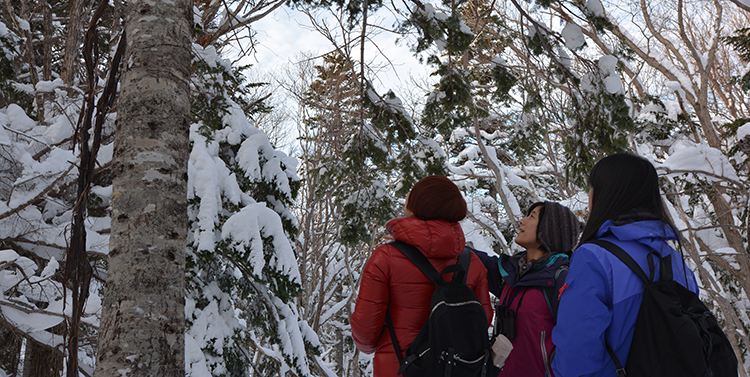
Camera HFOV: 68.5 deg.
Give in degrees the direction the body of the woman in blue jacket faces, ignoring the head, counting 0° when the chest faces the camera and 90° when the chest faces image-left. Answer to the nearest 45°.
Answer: approximately 135°

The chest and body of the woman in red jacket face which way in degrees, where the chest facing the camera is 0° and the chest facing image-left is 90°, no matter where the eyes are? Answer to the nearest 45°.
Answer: approximately 135°

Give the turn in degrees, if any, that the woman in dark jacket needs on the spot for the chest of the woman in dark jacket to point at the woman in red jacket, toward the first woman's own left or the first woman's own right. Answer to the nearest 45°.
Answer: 0° — they already face them

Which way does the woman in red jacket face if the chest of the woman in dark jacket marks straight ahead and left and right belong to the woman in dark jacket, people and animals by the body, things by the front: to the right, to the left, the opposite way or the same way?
to the right

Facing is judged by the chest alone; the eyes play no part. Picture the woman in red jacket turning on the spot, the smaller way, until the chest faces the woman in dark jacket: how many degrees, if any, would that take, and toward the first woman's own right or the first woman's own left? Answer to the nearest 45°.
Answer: approximately 90° to the first woman's own right

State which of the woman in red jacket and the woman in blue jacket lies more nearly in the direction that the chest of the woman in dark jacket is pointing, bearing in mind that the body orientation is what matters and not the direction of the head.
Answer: the woman in red jacket

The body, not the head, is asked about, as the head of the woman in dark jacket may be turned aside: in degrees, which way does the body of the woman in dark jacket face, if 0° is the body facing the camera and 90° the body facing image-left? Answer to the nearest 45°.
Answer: approximately 45°

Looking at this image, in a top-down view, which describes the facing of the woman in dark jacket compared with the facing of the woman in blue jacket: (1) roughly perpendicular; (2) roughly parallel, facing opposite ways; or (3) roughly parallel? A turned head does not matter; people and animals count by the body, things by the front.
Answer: roughly perpendicular

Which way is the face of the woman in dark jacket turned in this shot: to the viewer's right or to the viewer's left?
to the viewer's left
